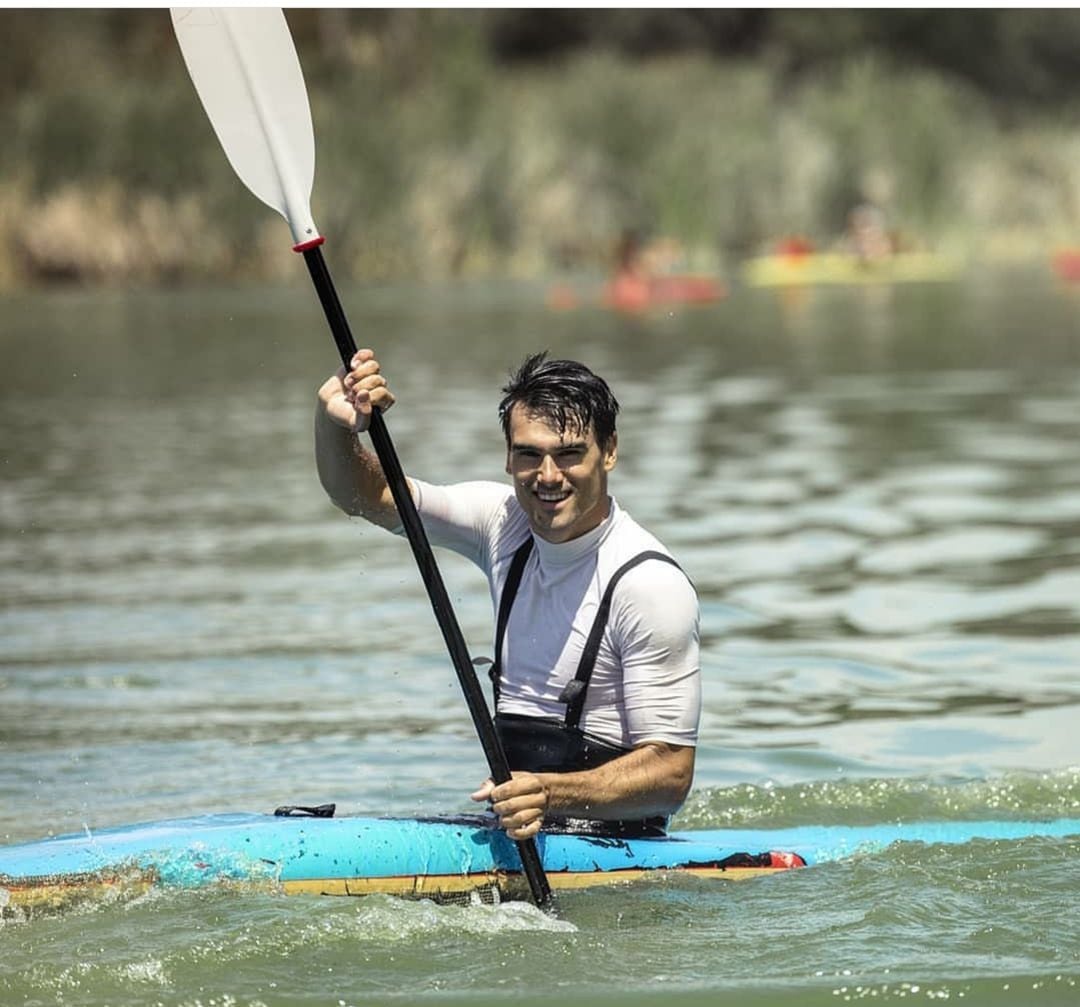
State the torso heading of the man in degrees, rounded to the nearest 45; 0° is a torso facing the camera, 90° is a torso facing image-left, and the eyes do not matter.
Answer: approximately 45°

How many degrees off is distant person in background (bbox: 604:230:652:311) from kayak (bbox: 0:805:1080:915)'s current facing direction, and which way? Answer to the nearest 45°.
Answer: approximately 90° to its right

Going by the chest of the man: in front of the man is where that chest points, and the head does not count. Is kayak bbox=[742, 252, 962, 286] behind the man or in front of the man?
behind

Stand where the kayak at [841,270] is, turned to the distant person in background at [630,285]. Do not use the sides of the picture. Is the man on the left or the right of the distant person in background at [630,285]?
left

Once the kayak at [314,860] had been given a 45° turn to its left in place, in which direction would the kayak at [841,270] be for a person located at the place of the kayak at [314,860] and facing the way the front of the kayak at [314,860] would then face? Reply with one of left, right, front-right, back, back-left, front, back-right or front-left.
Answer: back-right

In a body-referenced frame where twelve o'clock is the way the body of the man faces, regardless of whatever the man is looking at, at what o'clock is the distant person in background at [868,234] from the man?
The distant person in background is roughly at 5 o'clock from the man.

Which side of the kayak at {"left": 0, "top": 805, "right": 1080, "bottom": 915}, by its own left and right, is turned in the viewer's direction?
left

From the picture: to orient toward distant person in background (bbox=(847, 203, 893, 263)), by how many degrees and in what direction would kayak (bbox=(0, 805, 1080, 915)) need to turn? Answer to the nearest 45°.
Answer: approximately 90° to its right

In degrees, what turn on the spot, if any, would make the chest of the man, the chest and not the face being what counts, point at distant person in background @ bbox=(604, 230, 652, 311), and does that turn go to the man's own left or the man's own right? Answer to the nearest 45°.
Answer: approximately 135° to the man's own right
